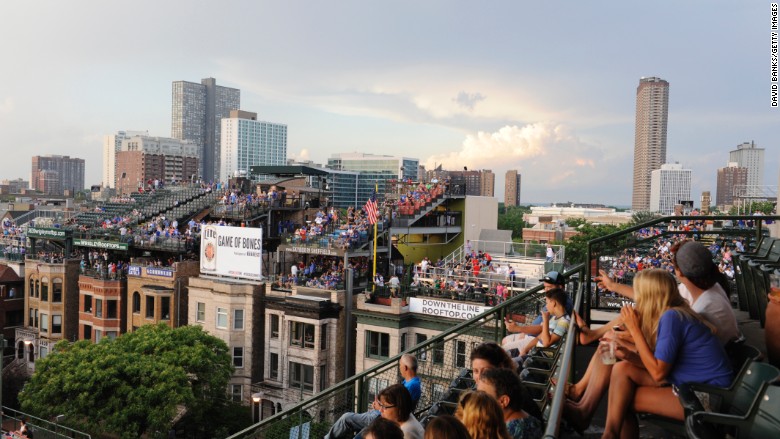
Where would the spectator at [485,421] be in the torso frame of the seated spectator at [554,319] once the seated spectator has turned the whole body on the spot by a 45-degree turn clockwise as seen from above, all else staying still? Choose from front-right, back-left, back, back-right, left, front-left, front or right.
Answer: back-left

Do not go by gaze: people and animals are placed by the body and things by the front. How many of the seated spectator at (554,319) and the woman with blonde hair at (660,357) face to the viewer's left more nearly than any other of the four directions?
2

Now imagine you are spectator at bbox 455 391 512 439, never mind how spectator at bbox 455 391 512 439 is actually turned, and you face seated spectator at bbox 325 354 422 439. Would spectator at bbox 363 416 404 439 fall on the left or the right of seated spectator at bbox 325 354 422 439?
left

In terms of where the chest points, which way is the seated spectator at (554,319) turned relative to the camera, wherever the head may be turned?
to the viewer's left

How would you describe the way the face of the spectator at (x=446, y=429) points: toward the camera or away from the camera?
away from the camera

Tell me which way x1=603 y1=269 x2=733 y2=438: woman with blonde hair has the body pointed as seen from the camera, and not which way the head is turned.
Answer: to the viewer's left

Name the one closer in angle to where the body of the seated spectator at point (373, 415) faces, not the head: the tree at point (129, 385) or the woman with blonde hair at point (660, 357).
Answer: the tree

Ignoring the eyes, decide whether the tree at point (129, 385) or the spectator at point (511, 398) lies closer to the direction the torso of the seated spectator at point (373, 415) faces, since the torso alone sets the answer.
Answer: the tree

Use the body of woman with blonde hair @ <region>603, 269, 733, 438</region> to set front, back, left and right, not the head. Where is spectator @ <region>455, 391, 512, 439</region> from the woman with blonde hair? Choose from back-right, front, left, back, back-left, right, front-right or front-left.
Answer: front-left

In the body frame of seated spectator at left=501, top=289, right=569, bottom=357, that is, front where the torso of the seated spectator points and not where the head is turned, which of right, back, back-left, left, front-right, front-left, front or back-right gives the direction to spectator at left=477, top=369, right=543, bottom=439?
left

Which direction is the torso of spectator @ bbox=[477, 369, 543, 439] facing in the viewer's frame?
to the viewer's left
